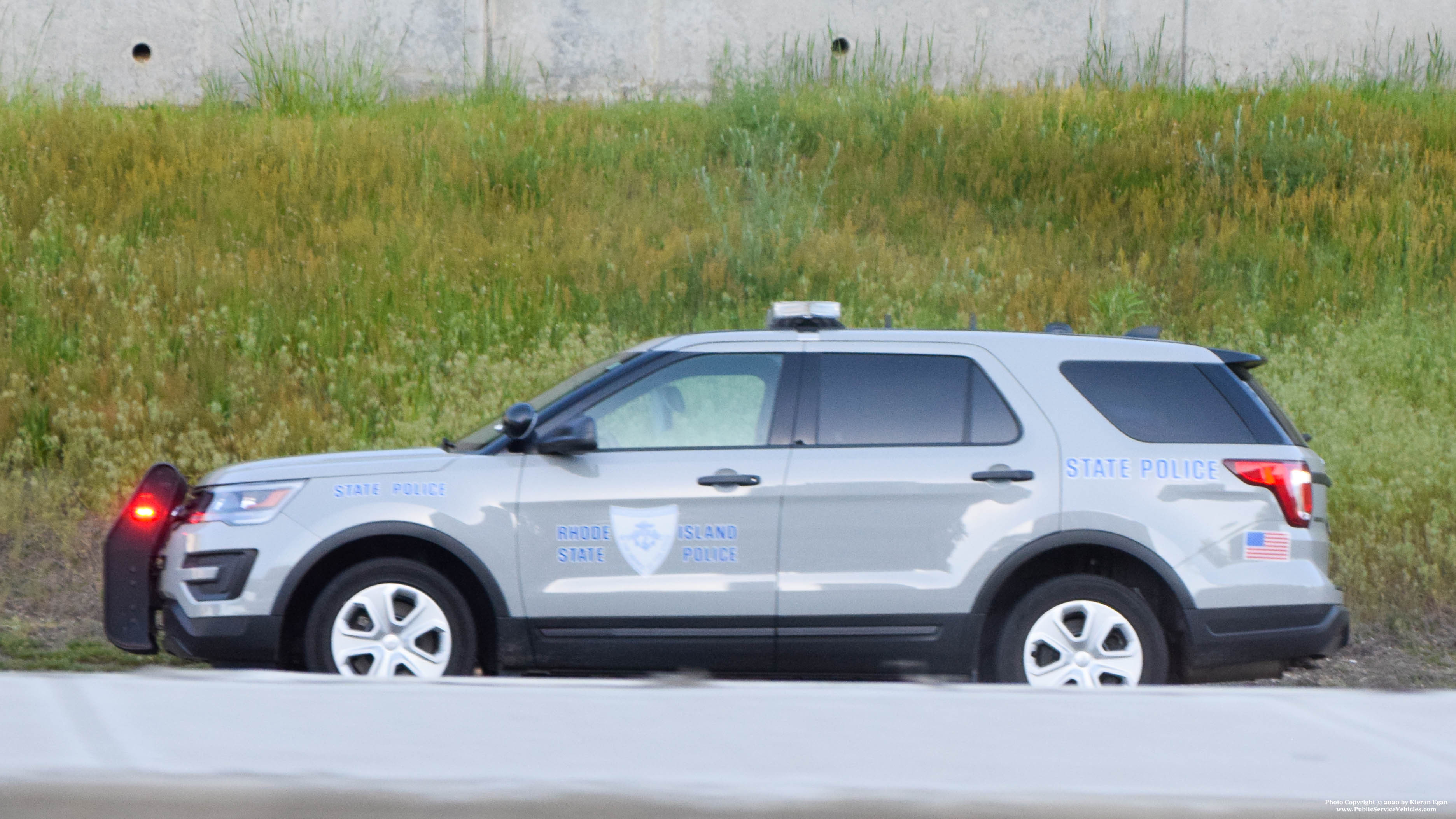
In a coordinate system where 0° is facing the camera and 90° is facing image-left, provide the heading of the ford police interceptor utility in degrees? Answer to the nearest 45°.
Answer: approximately 90°
